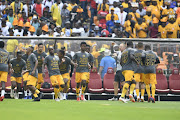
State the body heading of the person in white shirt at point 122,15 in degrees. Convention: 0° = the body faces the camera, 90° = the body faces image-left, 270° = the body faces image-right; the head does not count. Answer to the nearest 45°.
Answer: approximately 0°

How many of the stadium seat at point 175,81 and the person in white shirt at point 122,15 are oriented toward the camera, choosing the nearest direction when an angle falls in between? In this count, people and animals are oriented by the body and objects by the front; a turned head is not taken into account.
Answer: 2

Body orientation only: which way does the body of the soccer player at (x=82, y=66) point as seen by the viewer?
toward the camera

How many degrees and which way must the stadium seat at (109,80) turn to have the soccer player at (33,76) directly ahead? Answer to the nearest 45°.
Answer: approximately 45° to its right

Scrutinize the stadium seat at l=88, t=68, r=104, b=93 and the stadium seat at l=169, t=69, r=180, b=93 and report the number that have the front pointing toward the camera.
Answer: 2

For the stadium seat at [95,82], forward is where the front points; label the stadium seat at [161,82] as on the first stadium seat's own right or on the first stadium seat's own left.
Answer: on the first stadium seat's own left

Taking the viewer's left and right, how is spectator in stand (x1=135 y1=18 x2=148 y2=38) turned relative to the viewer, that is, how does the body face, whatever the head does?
facing the viewer

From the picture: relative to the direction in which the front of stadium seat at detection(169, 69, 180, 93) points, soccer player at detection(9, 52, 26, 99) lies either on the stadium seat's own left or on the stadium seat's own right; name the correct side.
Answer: on the stadium seat's own right

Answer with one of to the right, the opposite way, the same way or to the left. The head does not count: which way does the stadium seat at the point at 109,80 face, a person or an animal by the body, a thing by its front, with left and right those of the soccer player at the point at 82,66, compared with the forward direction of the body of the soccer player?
the same way

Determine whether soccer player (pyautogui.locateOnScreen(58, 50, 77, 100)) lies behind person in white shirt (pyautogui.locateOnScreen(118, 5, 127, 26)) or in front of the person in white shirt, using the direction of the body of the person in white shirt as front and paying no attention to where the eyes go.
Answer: in front

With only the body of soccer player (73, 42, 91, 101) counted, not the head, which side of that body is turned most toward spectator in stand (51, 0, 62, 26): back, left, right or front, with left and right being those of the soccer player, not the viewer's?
back

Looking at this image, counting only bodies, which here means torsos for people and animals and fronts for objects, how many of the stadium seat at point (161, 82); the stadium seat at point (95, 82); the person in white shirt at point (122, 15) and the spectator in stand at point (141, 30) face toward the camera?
4

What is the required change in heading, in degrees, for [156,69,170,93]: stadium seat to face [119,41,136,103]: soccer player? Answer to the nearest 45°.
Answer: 0° — it already faces them

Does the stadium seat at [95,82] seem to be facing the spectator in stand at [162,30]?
no

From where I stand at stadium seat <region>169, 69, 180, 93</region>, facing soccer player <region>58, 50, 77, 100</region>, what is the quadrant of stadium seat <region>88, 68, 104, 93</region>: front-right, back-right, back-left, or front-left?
front-right
